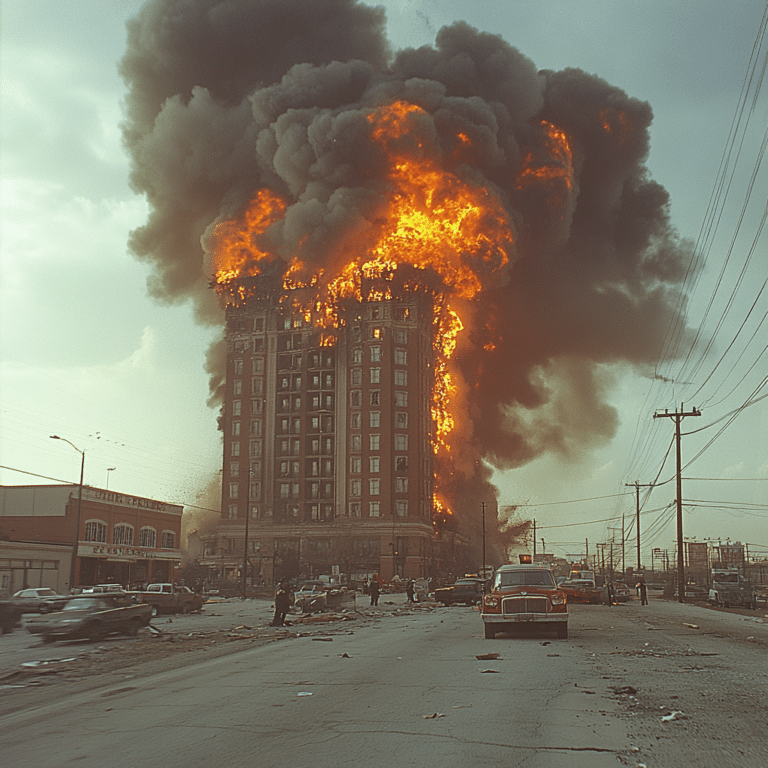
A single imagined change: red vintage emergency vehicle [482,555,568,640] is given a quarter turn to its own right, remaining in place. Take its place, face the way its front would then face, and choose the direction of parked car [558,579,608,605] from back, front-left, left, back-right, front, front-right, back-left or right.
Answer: right

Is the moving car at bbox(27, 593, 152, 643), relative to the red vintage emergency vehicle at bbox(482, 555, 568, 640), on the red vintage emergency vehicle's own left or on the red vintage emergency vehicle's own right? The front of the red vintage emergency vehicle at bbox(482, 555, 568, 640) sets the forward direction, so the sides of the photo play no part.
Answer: on the red vintage emergency vehicle's own right

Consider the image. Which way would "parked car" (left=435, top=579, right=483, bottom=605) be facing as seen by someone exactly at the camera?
facing to the left of the viewer

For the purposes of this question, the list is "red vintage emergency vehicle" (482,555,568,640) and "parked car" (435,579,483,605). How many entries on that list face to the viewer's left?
1

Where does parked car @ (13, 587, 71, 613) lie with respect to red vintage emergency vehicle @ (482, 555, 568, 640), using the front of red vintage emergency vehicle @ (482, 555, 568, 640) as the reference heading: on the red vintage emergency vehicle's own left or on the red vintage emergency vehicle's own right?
on the red vintage emergency vehicle's own right

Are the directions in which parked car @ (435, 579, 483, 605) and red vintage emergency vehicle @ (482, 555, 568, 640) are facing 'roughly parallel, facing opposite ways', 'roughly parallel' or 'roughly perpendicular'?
roughly perpendicular

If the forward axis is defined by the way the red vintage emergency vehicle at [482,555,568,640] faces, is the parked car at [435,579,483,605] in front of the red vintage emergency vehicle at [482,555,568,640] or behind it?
behind

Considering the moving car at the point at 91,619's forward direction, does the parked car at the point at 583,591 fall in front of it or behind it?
behind

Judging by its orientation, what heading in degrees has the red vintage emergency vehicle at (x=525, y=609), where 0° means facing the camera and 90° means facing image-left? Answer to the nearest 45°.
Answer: approximately 0°

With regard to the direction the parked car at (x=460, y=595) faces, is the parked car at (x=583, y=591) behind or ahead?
behind

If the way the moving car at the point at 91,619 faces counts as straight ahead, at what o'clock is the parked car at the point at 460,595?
the parked car at the point at 460,595 is roughly at 6 o'clock from the moving car at the point at 91,619.
